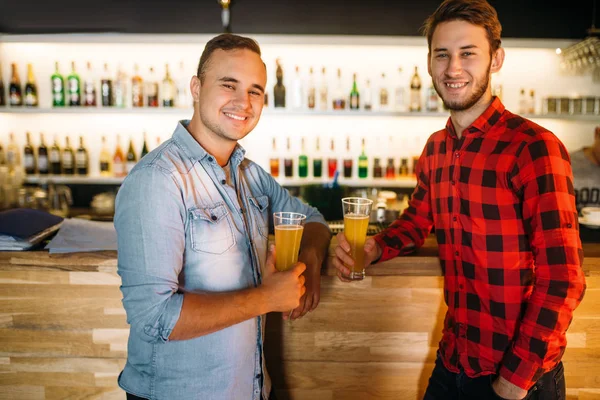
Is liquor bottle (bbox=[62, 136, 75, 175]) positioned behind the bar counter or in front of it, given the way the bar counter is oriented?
behind

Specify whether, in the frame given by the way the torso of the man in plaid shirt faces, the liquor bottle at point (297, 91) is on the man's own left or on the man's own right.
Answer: on the man's own right

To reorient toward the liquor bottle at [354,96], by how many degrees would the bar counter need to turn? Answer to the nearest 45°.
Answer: approximately 180°

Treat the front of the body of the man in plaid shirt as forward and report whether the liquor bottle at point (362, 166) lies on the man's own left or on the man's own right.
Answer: on the man's own right

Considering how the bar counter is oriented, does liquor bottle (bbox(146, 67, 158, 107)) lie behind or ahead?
behind

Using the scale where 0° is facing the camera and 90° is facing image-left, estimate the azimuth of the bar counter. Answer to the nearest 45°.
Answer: approximately 0°

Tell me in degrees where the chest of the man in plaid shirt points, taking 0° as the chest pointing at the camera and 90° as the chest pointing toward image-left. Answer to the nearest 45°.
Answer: approximately 45°

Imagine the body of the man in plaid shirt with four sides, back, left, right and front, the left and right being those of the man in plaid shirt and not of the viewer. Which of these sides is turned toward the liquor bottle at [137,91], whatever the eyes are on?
right

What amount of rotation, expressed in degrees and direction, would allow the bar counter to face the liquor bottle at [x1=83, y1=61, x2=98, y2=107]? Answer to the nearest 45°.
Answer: approximately 135° to its right
